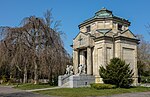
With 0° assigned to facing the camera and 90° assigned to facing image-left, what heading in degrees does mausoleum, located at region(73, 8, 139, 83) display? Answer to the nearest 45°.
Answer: approximately 45°

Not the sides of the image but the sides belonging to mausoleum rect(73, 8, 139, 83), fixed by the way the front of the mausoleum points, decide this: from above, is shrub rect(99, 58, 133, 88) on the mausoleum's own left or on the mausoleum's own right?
on the mausoleum's own left

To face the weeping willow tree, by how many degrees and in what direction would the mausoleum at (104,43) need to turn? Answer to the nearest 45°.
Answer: approximately 45° to its right
